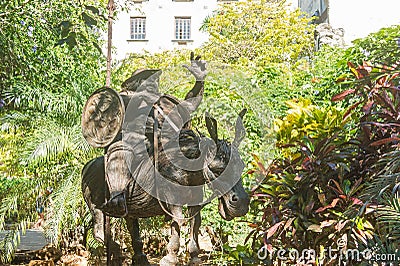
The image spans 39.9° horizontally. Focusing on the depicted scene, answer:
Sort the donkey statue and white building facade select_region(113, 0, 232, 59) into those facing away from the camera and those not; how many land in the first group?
0

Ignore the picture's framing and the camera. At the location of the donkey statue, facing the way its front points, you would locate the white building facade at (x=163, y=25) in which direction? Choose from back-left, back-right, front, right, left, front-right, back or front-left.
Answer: back-left

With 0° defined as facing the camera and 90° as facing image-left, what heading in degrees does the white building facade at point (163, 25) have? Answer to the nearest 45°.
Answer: approximately 0°

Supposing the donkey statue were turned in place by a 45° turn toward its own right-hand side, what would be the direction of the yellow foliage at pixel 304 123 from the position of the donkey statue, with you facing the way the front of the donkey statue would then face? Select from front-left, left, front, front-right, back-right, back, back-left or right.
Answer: back-left

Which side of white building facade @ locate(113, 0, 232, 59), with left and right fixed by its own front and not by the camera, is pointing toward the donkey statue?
front

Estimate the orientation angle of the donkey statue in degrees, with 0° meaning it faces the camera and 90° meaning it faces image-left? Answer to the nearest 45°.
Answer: approximately 315°

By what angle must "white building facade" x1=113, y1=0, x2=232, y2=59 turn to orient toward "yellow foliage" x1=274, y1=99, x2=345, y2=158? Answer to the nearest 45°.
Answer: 0° — it already faces it
